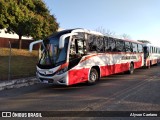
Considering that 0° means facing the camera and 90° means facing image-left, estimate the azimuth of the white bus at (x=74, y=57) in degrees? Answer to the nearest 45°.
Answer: approximately 45°

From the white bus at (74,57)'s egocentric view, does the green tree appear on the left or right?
on its right
